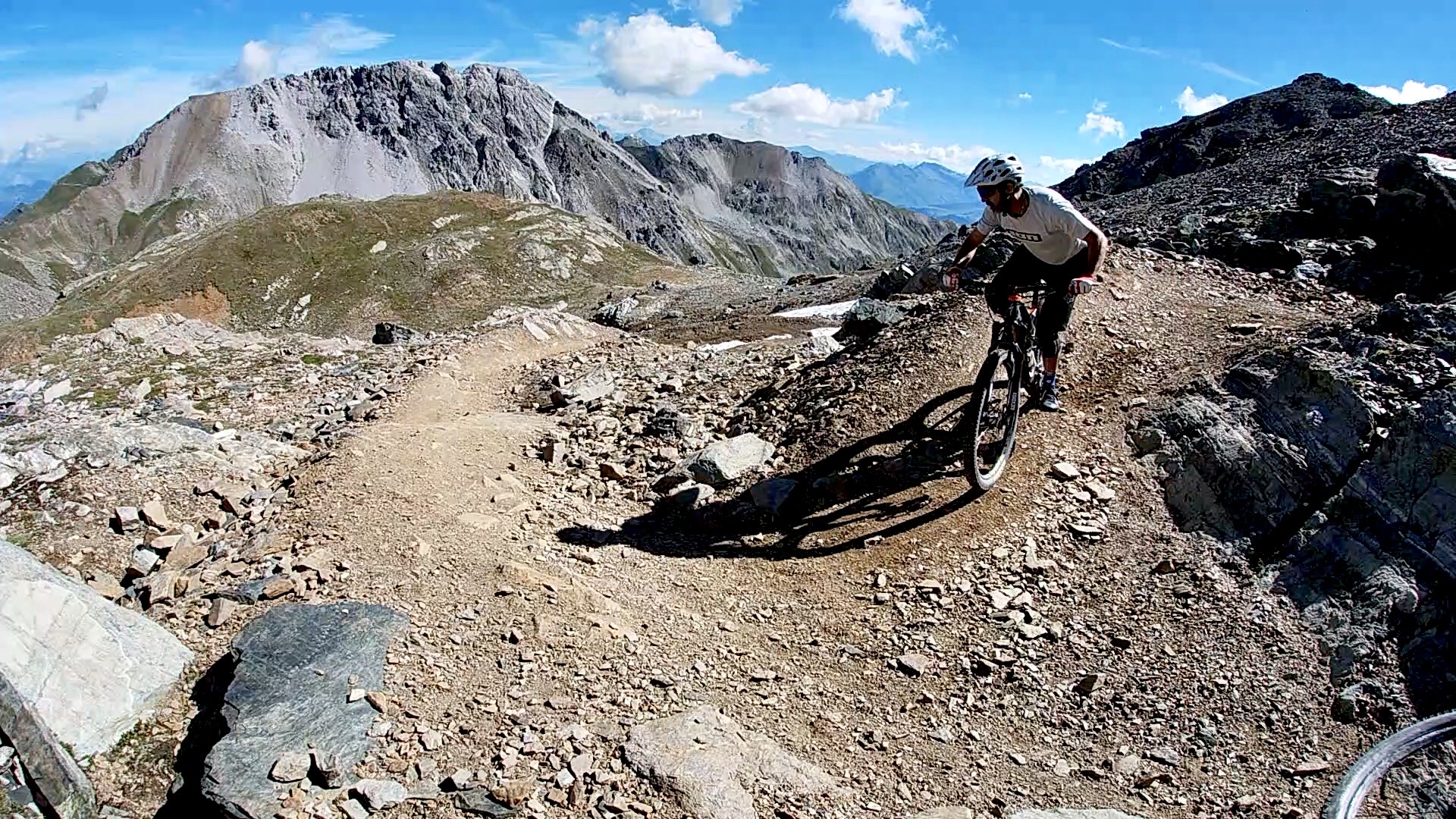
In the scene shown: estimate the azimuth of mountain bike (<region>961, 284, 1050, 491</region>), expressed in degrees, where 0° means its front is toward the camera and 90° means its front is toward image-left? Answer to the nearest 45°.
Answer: approximately 0°

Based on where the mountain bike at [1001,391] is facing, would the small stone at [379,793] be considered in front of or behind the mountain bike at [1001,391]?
in front

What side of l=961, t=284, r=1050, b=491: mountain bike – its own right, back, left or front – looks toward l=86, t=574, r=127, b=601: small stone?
right

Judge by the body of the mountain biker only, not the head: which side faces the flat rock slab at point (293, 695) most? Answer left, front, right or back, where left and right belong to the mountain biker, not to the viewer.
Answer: front

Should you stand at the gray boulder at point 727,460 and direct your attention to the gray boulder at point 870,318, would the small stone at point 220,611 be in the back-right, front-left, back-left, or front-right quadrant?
back-left

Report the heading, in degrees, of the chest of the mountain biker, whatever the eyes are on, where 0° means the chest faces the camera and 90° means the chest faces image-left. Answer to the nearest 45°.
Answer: approximately 45°

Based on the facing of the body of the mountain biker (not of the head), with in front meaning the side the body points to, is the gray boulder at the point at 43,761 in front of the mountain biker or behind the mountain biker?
in front

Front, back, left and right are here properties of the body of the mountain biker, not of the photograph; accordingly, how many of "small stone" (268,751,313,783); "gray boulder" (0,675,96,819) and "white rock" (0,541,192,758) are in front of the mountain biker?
3

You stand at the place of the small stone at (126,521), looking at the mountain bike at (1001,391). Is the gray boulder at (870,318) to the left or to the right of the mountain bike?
left

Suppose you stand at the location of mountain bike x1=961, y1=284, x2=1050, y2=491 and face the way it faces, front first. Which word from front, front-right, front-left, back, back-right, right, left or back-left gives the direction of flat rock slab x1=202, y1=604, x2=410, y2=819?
front-right

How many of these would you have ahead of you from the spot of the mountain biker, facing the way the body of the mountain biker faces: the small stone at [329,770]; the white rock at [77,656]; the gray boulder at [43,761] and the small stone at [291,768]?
4
